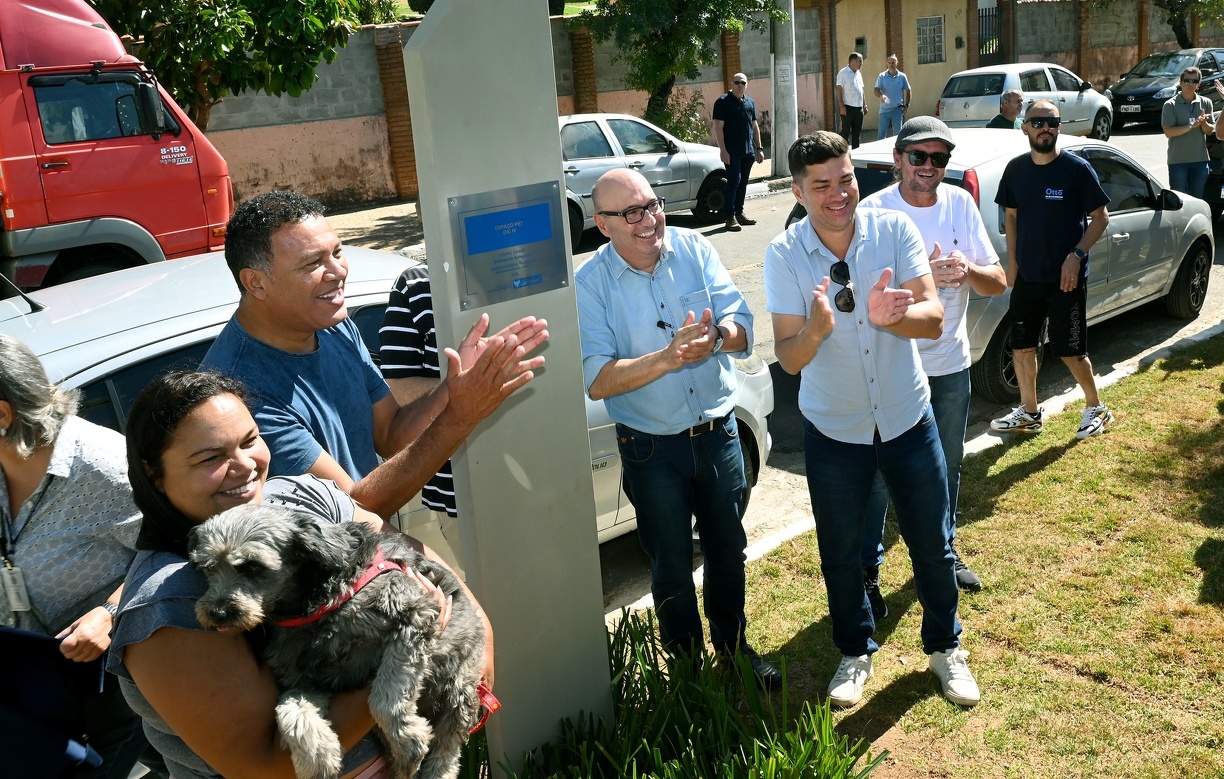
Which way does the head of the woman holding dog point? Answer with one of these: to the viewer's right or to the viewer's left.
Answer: to the viewer's right

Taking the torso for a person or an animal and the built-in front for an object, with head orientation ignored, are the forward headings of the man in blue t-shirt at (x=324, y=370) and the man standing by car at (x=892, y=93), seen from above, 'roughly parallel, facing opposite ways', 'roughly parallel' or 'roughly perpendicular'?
roughly perpendicular

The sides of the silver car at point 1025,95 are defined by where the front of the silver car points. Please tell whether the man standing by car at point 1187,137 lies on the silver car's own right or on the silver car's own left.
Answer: on the silver car's own right

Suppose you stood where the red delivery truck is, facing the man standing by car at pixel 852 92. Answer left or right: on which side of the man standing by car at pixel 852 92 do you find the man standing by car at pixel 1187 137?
right

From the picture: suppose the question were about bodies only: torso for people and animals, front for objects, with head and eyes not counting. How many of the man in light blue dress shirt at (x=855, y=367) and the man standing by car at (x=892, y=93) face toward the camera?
2

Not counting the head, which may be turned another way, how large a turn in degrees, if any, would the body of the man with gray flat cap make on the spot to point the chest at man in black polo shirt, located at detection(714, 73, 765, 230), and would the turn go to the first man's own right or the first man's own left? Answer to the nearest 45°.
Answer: approximately 180°

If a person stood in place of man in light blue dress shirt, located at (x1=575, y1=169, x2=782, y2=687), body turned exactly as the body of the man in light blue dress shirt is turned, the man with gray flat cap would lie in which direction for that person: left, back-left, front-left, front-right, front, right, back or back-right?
left

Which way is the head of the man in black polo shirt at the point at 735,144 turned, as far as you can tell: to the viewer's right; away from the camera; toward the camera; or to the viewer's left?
toward the camera

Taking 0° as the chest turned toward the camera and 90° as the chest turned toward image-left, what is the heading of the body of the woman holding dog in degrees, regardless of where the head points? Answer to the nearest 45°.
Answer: approximately 315°

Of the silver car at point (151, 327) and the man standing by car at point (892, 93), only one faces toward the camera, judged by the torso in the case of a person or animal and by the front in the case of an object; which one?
the man standing by car

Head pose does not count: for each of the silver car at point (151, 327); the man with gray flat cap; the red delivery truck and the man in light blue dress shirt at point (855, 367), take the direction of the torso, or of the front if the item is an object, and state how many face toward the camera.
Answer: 2

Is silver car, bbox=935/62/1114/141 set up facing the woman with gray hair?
no

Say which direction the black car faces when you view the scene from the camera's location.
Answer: facing the viewer and to the left of the viewer

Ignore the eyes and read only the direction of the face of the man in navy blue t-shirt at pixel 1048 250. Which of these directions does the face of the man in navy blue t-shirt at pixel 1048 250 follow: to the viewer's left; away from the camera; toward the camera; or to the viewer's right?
toward the camera

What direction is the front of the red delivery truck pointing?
to the viewer's right

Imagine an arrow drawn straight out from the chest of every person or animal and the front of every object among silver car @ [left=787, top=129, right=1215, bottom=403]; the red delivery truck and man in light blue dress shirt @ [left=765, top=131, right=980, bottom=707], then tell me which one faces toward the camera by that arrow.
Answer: the man in light blue dress shirt
